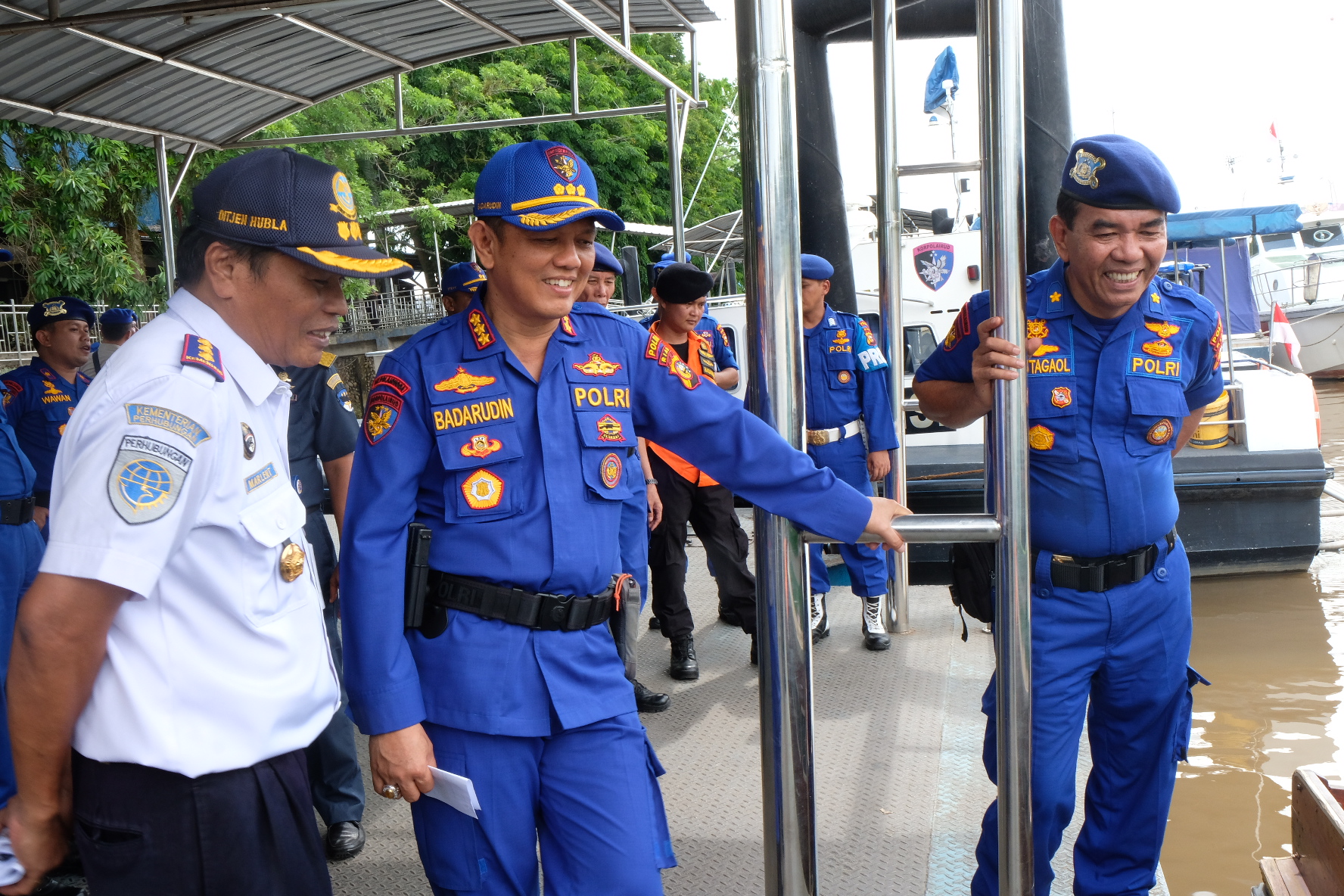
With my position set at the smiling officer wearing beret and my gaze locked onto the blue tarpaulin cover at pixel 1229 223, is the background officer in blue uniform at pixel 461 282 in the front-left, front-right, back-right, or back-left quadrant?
front-left

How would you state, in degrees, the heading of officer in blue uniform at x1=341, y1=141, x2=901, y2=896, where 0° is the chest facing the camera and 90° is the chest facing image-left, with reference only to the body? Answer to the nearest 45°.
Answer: approximately 315°

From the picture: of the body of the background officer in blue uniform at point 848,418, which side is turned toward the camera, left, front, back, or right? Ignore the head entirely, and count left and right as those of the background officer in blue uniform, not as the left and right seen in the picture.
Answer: front

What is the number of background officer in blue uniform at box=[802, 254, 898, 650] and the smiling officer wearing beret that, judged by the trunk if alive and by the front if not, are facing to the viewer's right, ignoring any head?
0

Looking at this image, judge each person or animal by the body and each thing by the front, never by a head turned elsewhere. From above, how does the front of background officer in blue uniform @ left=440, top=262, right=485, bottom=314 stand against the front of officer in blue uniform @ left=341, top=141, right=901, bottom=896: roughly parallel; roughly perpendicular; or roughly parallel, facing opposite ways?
roughly parallel

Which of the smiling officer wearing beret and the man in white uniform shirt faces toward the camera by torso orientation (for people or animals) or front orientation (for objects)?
the smiling officer wearing beret

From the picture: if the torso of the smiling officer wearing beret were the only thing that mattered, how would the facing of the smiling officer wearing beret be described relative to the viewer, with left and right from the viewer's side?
facing the viewer

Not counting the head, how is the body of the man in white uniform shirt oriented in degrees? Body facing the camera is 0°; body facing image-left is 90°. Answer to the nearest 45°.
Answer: approximately 270°

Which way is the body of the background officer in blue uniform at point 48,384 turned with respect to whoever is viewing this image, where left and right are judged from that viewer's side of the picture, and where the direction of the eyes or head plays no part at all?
facing the viewer and to the right of the viewer

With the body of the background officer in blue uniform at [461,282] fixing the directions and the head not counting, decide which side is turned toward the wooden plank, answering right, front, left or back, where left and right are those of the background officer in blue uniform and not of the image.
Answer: front

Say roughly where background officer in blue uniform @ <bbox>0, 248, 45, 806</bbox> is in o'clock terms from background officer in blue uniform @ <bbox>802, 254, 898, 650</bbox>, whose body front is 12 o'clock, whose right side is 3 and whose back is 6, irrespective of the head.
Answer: background officer in blue uniform @ <bbox>0, 248, 45, 806</bbox> is roughly at 2 o'clock from background officer in blue uniform @ <bbox>802, 254, 898, 650</bbox>.

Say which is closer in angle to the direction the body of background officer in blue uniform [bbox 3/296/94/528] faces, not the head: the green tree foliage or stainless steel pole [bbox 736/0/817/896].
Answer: the stainless steel pole
